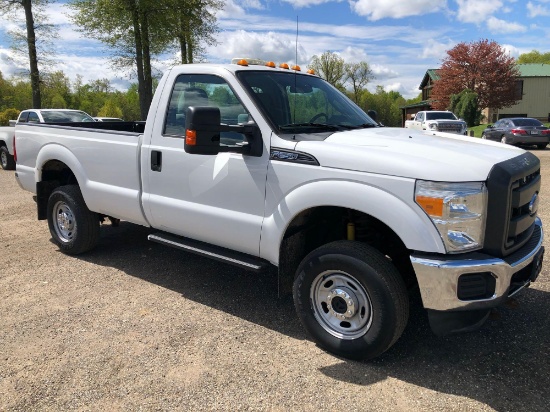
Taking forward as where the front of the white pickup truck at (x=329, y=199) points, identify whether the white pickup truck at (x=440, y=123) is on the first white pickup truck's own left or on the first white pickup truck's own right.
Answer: on the first white pickup truck's own left

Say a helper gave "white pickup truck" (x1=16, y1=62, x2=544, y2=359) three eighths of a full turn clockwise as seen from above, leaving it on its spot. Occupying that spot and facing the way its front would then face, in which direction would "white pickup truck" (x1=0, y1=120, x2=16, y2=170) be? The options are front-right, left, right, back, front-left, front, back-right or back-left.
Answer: front-right

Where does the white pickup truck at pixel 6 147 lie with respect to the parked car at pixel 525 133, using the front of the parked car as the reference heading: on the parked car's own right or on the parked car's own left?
on the parked car's own left

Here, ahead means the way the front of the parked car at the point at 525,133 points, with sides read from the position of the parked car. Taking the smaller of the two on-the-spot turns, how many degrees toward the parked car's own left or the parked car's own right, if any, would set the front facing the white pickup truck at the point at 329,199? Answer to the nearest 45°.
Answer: approximately 135° to the parked car's own left

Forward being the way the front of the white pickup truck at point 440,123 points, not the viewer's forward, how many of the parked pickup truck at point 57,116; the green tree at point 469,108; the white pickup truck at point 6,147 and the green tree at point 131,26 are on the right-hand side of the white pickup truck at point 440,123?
3

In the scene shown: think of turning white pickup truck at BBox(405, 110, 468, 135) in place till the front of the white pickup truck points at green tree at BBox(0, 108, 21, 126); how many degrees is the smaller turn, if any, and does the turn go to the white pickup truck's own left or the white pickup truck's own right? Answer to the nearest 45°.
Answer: approximately 135° to the white pickup truck's own right

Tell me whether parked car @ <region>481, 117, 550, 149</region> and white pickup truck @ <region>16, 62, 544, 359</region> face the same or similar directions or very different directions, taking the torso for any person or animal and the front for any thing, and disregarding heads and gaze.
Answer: very different directions

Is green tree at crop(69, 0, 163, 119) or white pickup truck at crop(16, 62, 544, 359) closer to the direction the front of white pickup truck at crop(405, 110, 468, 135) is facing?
the white pickup truck

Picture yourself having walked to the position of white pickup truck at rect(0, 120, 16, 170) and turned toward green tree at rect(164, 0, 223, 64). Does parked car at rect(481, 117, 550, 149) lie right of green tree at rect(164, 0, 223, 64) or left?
right

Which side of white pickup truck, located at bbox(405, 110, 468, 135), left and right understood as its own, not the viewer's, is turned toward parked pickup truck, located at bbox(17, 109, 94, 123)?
right

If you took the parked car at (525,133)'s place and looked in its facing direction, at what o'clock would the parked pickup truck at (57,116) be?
the parked pickup truck at (57,116) is roughly at 9 o'clock from the parked car at (525,133).

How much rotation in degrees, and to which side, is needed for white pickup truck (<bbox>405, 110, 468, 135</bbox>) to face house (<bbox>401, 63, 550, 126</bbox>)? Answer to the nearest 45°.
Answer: approximately 135° to its left

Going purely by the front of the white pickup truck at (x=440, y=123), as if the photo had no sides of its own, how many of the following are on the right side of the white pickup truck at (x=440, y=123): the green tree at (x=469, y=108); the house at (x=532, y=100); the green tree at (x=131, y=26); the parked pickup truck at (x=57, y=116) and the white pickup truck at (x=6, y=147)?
3
